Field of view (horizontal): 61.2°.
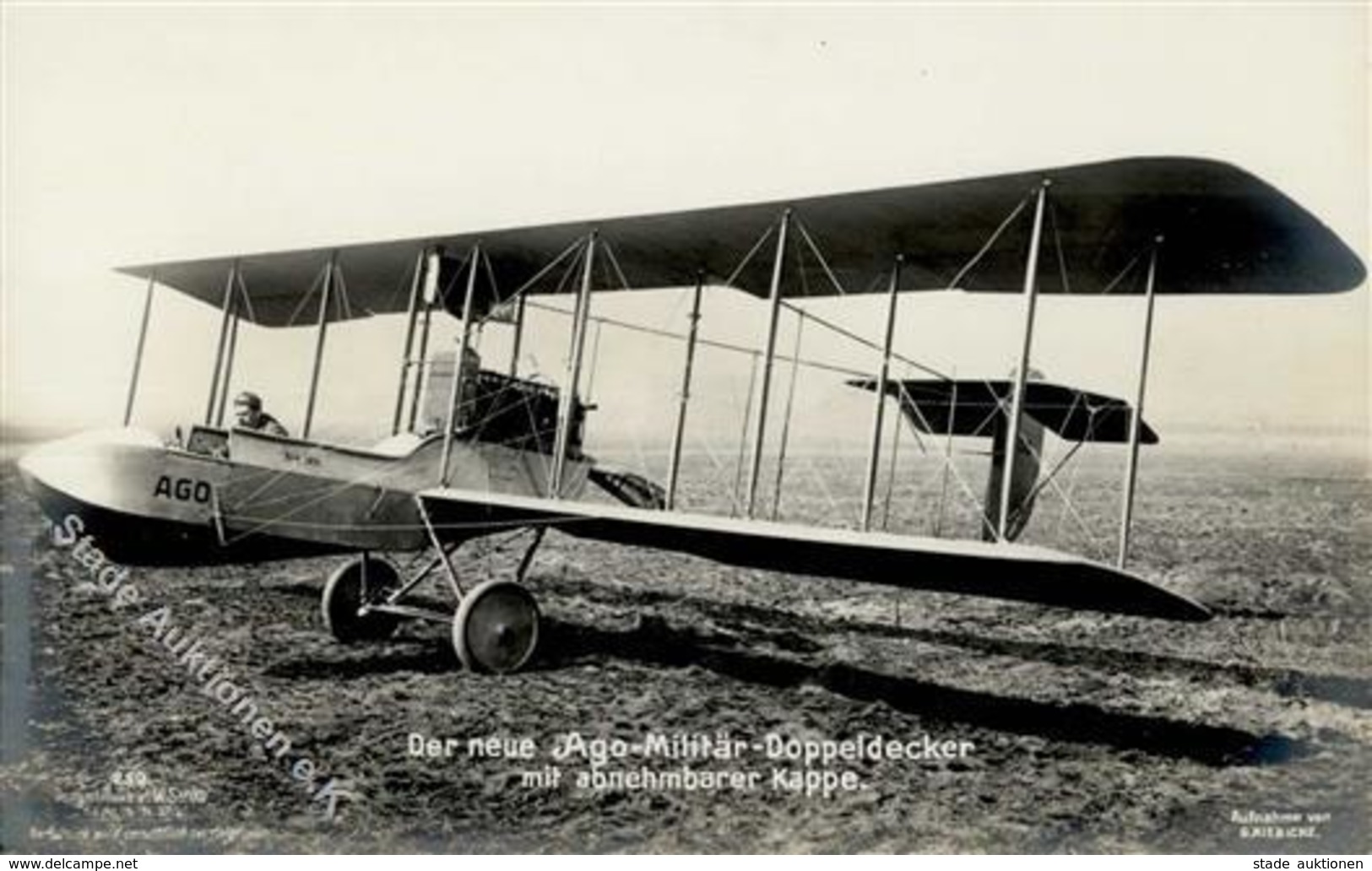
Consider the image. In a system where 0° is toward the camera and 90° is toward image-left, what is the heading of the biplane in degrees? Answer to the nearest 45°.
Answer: approximately 45°

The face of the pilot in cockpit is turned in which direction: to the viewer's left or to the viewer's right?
to the viewer's left
